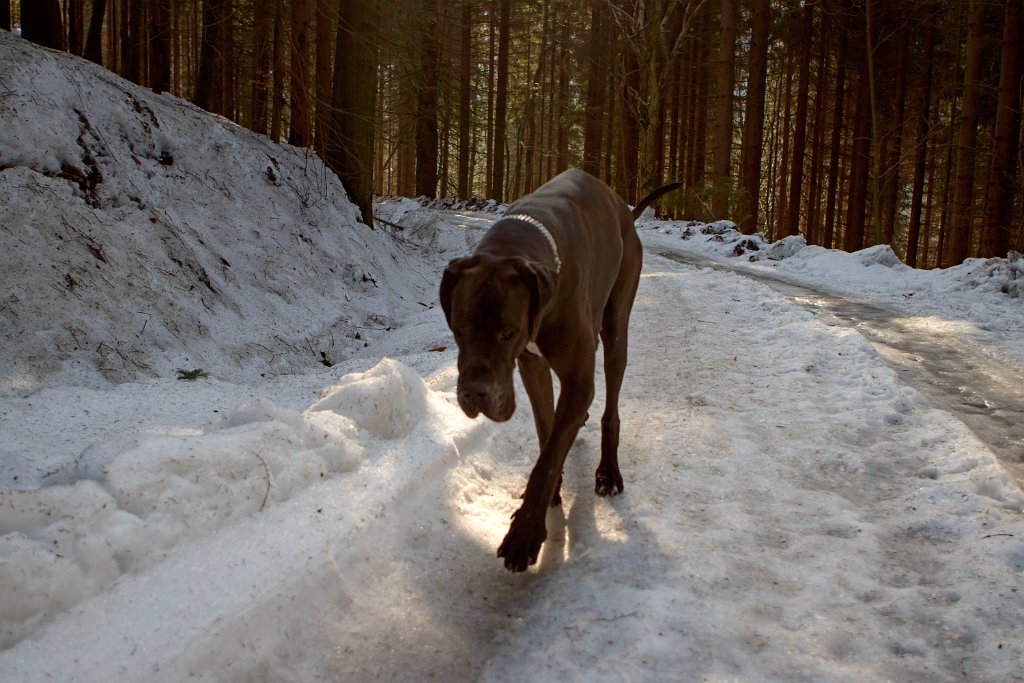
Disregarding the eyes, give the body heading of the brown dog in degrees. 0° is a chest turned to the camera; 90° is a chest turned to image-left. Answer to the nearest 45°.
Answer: approximately 45°

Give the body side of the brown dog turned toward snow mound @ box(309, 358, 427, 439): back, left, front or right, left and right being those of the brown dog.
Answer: right

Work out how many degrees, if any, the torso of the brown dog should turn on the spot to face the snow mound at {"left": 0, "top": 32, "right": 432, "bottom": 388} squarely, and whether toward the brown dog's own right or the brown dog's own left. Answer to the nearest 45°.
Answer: approximately 90° to the brown dog's own right
